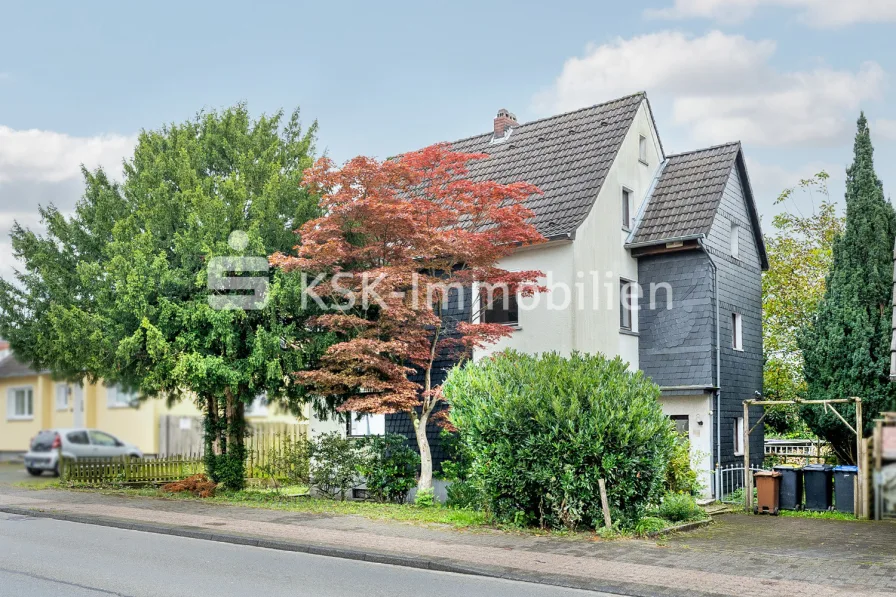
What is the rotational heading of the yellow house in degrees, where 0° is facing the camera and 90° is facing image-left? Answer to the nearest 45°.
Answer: approximately 0°

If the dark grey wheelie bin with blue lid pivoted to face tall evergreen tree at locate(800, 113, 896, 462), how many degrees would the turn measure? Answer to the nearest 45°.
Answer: approximately 180°

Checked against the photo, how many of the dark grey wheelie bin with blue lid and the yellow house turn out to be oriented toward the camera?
2

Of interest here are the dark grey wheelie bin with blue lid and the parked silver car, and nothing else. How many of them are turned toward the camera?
1

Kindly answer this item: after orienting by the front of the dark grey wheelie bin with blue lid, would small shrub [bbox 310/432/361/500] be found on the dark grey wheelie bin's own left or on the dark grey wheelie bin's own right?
on the dark grey wheelie bin's own right
